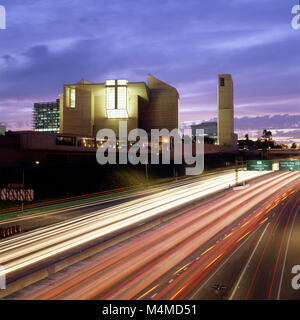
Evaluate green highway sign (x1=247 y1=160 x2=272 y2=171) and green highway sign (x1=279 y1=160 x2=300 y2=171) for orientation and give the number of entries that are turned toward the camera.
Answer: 2

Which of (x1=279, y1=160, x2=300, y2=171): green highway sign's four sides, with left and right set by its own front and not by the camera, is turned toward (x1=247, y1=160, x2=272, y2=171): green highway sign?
right

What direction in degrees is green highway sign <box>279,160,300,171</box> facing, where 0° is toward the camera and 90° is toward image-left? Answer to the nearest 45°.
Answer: approximately 0°

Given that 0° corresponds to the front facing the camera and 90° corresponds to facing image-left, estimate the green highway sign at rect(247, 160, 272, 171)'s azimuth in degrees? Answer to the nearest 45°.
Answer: approximately 0°

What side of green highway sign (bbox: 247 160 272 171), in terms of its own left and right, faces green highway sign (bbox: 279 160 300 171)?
left
